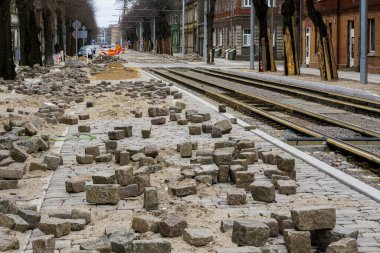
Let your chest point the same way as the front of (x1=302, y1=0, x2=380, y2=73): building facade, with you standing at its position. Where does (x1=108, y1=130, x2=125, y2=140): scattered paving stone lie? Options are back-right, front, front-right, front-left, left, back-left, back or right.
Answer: front-left

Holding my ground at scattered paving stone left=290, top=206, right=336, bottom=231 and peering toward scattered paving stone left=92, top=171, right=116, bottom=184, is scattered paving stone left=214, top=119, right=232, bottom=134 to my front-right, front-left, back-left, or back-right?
front-right

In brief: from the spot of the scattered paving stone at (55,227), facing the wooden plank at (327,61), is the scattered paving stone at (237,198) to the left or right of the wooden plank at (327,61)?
right

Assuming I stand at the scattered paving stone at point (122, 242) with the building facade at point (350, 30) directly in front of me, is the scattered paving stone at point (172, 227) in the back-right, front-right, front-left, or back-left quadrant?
front-right

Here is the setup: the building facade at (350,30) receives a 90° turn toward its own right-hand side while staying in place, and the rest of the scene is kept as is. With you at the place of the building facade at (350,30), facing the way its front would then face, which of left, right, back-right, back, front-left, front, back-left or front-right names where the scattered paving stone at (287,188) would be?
back-left

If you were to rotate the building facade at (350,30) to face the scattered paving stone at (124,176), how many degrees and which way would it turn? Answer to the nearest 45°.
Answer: approximately 45° to its left

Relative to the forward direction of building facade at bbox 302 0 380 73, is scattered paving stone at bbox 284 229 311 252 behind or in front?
in front

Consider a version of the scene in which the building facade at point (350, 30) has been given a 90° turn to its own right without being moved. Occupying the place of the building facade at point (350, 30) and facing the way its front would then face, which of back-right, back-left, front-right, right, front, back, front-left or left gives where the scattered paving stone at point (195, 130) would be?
back-left

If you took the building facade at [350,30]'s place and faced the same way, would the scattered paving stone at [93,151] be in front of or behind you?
in front

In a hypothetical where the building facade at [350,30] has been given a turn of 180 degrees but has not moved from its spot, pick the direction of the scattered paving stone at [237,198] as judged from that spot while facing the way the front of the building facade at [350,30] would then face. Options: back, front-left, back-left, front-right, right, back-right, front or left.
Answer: back-right

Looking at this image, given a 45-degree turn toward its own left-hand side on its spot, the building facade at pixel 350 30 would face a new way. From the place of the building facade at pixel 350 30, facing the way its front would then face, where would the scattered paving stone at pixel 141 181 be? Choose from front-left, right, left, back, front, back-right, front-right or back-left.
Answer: front

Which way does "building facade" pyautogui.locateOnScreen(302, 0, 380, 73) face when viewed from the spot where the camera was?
facing the viewer and to the left of the viewer

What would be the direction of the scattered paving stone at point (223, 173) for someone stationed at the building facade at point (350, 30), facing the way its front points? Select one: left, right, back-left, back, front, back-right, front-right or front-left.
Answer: front-left

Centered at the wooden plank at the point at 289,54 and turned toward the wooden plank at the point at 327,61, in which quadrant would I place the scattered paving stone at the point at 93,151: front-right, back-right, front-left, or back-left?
front-right

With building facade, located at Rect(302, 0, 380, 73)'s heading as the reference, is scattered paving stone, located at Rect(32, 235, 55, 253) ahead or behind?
ahead
